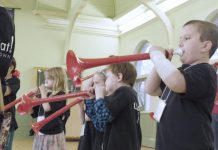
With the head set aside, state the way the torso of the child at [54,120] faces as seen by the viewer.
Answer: to the viewer's left

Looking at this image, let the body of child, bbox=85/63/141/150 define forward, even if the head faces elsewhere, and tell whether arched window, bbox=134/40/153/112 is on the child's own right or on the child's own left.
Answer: on the child's own right

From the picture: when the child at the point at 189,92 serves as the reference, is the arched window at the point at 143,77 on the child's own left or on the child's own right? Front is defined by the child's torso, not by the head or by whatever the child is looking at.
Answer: on the child's own right

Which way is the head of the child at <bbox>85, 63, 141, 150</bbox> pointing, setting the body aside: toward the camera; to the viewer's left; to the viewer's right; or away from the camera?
to the viewer's left

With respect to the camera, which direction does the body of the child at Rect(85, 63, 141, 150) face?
to the viewer's left

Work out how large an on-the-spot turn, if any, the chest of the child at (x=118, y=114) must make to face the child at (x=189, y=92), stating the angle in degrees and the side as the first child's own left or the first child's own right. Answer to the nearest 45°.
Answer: approximately 135° to the first child's own left

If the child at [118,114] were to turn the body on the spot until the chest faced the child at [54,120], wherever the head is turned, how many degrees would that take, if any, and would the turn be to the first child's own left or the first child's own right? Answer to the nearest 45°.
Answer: approximately 45° to the first child's own right

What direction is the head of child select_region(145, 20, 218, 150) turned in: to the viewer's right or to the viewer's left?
to the viewer's left

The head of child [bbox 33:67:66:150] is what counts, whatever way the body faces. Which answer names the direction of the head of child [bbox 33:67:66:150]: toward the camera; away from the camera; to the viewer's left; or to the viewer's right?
to the viewer's left

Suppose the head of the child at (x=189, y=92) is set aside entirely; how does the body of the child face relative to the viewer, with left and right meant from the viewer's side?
facing to the left of the viewer
